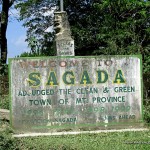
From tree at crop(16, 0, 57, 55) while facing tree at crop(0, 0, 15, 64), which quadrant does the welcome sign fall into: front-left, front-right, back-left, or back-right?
back-left

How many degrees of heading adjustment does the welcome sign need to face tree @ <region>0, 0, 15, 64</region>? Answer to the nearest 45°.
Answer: approximately 180°

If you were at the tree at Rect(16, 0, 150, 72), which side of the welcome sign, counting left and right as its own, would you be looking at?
back

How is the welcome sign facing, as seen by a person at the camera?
facing the viewer

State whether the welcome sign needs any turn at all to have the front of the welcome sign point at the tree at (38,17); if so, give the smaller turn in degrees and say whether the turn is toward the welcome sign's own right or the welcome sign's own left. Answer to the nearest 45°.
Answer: approximately 180°
